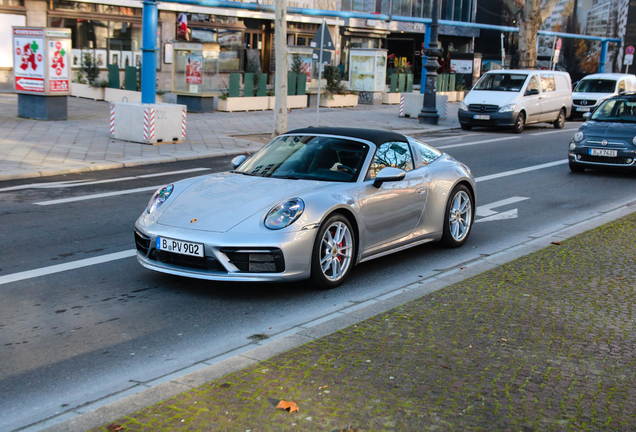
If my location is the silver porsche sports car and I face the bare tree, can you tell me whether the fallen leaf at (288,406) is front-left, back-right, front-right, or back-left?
back-right

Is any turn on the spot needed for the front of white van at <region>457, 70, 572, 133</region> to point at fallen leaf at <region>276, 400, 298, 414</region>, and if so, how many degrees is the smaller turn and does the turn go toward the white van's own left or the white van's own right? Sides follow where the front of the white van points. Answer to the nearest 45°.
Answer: approximately 45° to the white van's own left

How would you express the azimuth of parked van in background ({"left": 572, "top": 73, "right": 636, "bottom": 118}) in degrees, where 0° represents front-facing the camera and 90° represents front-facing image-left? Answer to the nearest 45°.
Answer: approximately 45°

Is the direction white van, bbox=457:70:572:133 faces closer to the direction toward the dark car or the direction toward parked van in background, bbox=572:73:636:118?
the dark car

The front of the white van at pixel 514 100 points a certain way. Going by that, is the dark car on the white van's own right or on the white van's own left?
on the white van's own left

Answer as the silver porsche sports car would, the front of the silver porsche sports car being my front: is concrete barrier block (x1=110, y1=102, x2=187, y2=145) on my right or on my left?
on my right
